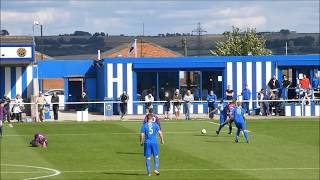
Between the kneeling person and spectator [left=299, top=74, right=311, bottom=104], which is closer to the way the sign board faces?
the kneeling person

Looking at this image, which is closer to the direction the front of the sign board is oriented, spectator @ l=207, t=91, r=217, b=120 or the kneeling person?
the kneeling person

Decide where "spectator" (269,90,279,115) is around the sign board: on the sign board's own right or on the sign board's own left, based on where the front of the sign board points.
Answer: on the sign board's own left

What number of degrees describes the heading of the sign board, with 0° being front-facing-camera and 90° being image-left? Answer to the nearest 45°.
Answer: approximately 0°

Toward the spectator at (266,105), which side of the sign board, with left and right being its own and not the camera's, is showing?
left

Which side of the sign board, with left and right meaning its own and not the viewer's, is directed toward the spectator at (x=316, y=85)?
left

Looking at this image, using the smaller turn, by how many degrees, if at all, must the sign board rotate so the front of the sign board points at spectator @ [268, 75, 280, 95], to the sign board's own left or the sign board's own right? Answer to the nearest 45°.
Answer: approximately 90° to the sign board's own left

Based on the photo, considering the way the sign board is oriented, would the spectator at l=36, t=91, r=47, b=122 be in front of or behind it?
in front

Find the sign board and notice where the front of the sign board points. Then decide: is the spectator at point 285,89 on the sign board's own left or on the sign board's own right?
on the sign board's own left

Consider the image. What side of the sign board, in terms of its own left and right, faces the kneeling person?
front

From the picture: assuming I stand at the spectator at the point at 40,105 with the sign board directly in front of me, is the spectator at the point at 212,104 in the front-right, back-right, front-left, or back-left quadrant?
back-right
